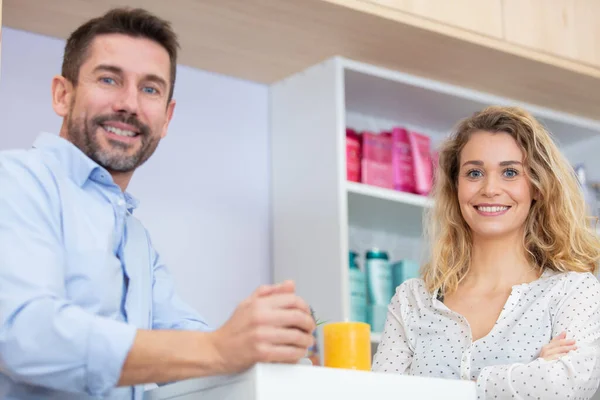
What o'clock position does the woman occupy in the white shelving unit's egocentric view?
The woman is roughly at 12 o'clock from the white shelving unit.

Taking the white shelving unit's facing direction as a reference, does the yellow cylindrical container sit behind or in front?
in front

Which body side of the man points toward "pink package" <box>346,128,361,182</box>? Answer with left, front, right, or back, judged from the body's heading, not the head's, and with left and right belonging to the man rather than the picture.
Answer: left

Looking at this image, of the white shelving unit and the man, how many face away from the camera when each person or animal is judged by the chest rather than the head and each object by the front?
0

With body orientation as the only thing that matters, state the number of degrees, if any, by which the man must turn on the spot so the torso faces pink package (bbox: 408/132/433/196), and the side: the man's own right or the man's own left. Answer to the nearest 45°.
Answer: approximately 90° to the man's own left

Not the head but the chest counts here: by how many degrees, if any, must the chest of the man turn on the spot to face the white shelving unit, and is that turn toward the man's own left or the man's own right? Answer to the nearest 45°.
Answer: approximately 90° to the man's own left

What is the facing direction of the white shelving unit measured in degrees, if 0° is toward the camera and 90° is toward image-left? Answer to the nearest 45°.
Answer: approximately 315°

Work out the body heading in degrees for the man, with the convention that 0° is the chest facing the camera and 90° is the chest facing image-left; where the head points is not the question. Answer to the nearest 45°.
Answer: approximately 315°

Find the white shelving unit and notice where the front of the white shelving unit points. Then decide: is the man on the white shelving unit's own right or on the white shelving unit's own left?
on the white shelving unit's own right

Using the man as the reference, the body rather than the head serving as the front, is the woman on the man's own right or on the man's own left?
on the man's own left
